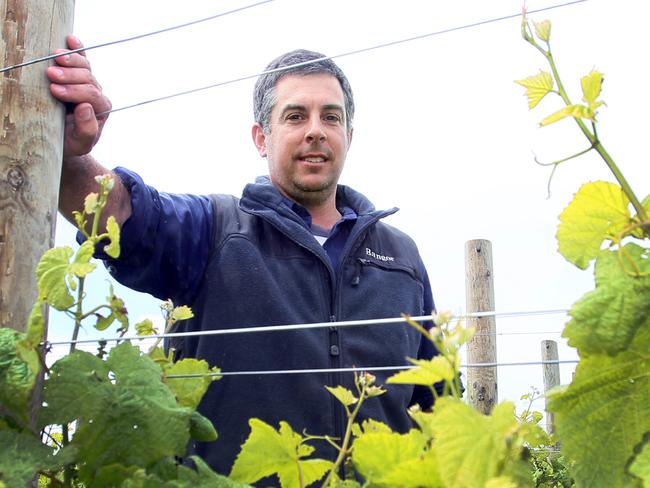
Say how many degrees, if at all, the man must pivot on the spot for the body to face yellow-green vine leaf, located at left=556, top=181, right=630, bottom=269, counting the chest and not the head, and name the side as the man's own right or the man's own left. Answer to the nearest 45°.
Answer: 0° — they already face it

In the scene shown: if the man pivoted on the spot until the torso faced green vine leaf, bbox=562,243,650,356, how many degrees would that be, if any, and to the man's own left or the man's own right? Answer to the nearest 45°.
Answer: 0° — they already face it

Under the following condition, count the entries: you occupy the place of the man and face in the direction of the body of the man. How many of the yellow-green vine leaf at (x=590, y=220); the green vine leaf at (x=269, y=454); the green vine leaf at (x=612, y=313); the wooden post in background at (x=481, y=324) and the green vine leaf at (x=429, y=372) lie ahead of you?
4

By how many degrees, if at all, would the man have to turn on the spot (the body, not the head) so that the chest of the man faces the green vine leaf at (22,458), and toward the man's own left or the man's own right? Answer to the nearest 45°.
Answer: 0° — they already face it

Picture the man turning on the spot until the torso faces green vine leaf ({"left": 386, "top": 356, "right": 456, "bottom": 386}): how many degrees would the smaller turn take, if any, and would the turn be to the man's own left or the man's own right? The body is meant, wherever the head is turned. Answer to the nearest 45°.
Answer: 0° — they already face it

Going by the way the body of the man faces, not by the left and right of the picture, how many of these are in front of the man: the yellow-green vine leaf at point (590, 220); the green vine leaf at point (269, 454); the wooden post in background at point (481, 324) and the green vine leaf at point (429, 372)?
3

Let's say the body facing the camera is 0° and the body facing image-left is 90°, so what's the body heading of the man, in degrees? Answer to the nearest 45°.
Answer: approximately 0°

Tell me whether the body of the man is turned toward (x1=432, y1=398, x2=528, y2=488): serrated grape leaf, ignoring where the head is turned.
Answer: yes

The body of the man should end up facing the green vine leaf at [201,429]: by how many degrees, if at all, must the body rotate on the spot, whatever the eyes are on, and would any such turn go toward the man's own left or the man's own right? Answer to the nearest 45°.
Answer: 0° — they already face it
